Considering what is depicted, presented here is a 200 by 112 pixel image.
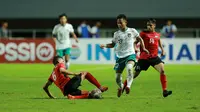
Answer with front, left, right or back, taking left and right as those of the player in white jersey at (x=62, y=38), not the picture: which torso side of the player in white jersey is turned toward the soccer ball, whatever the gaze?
front

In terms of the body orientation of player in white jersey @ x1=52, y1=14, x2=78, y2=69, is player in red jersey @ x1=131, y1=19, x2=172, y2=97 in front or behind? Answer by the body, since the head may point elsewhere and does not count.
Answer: in front

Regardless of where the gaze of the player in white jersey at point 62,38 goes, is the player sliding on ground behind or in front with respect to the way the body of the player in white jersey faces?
in front

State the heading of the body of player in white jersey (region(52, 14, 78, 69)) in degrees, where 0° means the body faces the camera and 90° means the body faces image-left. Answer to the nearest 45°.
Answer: approximately 0°

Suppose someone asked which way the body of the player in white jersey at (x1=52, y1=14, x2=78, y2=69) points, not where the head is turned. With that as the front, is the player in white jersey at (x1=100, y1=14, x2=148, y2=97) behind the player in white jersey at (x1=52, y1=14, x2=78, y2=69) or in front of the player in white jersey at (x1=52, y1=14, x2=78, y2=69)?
in front
